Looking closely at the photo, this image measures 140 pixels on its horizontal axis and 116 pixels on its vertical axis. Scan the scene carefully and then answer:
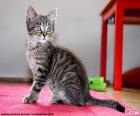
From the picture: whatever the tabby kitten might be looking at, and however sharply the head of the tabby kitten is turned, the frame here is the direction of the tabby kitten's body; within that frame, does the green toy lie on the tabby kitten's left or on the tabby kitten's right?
on the tabby kitten's right

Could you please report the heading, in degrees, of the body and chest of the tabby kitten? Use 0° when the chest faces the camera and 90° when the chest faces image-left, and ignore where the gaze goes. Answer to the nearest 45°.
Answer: approximately 90°
